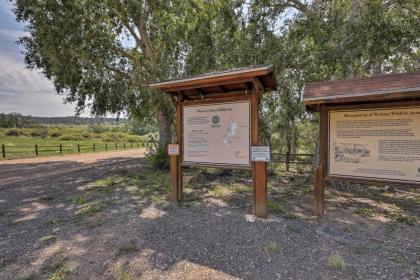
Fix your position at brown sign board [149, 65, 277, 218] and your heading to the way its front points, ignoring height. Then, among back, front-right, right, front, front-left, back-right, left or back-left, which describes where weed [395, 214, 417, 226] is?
back-left

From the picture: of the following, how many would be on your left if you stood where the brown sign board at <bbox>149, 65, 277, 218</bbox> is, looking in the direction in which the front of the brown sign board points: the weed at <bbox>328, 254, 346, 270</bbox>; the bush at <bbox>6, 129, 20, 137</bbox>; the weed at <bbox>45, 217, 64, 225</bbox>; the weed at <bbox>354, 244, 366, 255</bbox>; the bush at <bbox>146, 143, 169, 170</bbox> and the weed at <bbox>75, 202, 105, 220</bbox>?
2

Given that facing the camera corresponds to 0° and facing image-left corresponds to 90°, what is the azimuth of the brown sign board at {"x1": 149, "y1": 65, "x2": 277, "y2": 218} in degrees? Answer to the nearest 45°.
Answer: approximately 45°

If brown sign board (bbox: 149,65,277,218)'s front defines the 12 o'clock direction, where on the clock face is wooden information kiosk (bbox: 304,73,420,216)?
The wooden information kiosk is roughly at 8 o'clock from the brown sign board.

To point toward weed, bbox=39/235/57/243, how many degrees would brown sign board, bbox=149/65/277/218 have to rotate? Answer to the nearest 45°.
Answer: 0° — it already faces it

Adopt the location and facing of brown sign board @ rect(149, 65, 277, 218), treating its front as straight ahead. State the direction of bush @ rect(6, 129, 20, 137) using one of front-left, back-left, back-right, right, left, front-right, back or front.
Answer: right

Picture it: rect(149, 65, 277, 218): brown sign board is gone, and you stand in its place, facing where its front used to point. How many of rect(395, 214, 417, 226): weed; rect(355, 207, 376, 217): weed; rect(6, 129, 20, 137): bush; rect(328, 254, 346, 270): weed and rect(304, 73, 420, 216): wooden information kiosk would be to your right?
1

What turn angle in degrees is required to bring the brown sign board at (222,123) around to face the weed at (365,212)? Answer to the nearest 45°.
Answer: approximately 135° to its left

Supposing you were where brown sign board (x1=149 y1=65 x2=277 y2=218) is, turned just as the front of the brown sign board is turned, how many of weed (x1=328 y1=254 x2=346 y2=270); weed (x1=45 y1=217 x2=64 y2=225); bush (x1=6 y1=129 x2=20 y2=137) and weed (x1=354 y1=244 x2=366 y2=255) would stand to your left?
2

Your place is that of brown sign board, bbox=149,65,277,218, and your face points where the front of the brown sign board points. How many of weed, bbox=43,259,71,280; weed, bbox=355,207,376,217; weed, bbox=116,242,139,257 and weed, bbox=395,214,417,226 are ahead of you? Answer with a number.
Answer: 2

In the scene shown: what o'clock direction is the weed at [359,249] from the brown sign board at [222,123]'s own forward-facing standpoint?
The weed is roughly at 9 o'clock from the brown sign board.

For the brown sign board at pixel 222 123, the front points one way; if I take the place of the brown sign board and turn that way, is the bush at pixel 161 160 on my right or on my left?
on my right

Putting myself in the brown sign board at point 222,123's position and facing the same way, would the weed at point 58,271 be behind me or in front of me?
in front

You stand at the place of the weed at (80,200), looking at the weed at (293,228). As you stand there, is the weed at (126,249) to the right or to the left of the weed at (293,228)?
right
